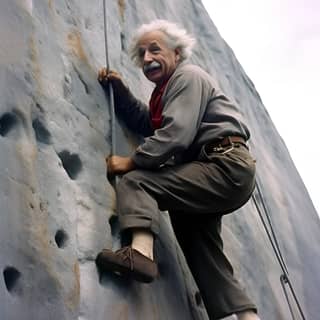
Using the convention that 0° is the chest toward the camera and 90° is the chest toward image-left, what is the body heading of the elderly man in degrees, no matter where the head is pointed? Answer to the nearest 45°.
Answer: approximately 90°
